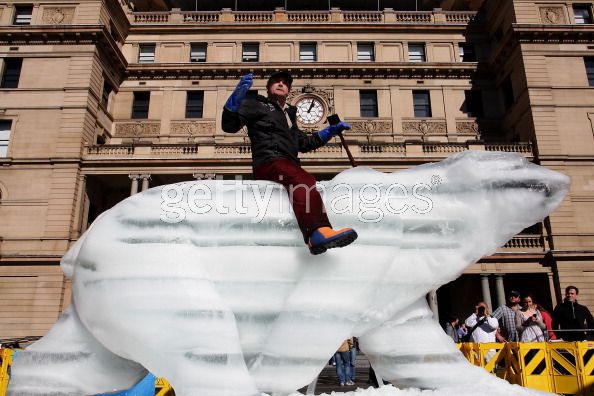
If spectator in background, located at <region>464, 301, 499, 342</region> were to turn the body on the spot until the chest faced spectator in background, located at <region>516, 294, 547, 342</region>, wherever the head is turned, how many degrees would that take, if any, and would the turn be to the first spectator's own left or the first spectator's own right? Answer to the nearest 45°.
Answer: approximately 90° to the first spectator's own left

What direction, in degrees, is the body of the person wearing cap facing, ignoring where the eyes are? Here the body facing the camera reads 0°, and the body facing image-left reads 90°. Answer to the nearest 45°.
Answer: approximately 315°

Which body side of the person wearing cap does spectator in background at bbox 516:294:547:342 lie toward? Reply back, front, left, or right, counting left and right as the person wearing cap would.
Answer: left

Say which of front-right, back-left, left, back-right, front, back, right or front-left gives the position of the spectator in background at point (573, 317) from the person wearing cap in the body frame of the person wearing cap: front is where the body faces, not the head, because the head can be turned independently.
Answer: left

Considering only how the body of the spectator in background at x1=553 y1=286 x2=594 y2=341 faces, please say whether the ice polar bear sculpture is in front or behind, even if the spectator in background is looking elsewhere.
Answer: in front

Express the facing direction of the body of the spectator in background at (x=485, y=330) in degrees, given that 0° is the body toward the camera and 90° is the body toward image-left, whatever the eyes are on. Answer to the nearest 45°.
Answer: approximately 0°

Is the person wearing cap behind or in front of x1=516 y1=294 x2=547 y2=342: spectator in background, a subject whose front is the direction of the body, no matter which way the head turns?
in front

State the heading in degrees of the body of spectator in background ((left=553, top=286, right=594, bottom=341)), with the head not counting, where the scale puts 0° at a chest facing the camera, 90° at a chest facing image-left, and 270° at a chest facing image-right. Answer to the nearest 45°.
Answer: approximately 0°

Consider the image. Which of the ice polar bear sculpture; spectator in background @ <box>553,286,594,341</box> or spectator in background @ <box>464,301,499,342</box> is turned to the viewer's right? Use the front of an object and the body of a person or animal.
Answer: the ice polar bear sculpture

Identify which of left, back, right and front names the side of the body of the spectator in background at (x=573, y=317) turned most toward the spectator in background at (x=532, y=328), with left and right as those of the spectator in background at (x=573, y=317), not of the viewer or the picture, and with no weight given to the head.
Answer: right

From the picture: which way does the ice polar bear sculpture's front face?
to the viewer's right

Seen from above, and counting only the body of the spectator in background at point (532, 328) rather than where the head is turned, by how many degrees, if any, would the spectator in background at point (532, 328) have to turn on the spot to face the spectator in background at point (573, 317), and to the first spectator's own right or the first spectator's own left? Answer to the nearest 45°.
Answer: approximately 90° to the first spectator's own left

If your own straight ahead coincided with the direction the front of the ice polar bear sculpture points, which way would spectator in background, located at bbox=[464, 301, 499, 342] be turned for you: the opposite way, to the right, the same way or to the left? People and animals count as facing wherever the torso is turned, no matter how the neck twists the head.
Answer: to the right
